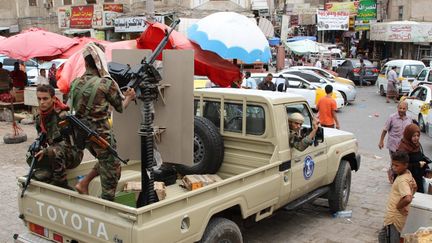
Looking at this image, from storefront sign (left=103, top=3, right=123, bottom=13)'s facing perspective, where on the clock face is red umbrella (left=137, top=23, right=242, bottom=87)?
The red umbrella is roughly at 12 o'clock from the storefront sign.

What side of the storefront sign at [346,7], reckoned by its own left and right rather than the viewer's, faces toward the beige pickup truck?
front

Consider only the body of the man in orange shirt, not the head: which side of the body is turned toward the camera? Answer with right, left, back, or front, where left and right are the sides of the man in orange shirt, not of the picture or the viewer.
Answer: back

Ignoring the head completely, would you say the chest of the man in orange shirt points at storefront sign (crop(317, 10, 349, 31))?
yes

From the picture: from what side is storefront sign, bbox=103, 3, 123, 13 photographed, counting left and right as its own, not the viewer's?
front

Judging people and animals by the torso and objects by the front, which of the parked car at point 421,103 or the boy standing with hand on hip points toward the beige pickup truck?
the boy standing with hand on hip

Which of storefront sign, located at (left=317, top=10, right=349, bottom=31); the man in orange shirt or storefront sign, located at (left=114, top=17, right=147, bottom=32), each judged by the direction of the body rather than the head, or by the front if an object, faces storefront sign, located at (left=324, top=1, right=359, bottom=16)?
the man in orange shirt

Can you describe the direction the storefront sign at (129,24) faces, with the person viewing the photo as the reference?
facing the viewer

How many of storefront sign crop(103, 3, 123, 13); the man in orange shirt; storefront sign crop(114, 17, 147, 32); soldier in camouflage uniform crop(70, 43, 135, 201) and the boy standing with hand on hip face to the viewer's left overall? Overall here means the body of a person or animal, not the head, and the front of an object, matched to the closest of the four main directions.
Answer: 1

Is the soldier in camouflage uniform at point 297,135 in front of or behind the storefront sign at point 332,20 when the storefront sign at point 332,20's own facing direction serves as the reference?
in front

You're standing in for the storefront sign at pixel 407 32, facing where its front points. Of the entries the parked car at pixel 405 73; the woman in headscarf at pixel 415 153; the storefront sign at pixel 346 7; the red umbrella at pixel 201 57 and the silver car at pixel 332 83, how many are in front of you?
4

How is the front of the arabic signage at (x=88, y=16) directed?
toward the camera

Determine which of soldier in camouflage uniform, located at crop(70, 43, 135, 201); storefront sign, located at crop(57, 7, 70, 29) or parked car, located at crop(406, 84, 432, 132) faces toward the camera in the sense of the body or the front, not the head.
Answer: the storefront sign

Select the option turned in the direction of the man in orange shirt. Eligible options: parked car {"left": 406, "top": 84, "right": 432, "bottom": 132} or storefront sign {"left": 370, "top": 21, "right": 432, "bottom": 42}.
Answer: the storefront sign

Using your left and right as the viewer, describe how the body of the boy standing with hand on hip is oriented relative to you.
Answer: facing to the left of the viewer

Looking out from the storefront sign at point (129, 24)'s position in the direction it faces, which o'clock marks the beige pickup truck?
The beige pickup truck is roughly at 12 o'clock from the storefront sign.

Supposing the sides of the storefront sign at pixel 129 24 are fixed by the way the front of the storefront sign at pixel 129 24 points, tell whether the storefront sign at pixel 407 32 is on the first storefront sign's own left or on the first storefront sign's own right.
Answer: on the first storefront sign's own left
